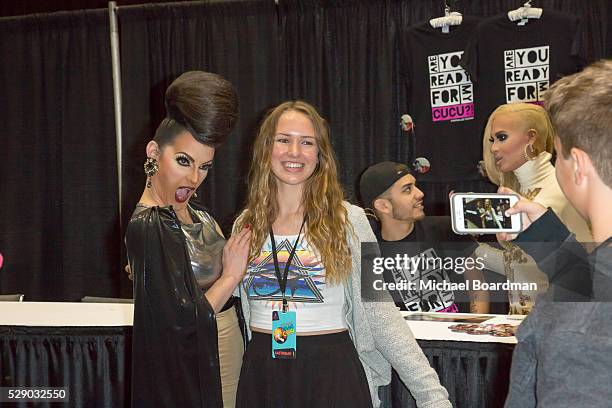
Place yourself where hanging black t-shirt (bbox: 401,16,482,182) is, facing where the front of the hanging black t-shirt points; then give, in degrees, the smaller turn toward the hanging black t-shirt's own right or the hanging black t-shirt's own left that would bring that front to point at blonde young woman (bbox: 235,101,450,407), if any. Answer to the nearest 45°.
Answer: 0° — it already faces them

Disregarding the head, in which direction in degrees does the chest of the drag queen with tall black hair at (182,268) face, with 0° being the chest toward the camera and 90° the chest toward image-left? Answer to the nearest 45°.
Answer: approximately 315°

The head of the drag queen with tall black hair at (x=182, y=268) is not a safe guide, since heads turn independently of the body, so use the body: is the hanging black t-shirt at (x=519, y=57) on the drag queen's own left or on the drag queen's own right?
on the drag queen's own left

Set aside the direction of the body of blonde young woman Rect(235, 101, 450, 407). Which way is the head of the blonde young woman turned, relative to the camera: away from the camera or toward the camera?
toward the camera

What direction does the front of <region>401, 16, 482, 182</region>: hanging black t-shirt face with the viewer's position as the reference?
facing the viewer

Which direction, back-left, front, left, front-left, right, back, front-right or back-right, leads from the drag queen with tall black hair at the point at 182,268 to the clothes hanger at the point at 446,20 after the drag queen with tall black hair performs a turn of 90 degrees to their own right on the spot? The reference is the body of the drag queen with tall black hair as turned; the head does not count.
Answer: back

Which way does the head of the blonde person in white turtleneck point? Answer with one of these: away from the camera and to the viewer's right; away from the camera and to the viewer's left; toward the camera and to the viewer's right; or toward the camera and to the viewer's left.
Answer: toward the camera and to the viewer's left

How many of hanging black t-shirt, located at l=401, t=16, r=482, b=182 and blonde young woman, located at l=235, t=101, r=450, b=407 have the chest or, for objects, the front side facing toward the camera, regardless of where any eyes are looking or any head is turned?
2

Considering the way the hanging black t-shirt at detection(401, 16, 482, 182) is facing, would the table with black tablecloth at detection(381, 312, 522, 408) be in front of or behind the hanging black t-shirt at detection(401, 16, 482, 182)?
in front

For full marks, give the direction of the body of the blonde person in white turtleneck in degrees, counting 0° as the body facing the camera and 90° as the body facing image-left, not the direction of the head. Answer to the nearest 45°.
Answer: approximately 45°

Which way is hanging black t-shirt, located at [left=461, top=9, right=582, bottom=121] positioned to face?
toward the camera
